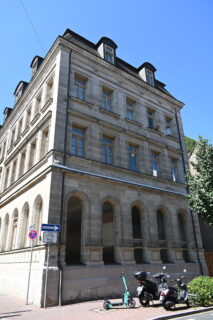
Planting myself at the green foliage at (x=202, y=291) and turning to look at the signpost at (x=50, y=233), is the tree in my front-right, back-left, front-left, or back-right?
back-right
